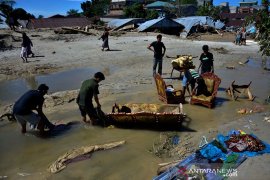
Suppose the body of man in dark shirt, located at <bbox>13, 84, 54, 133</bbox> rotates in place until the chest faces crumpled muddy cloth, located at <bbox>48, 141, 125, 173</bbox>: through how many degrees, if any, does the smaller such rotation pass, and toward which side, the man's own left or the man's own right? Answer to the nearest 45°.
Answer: approximately 45° to the man's own right

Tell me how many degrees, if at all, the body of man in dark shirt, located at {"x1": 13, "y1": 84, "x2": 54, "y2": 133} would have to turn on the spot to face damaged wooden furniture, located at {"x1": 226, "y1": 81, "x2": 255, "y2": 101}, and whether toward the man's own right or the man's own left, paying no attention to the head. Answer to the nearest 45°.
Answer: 0° — they already face it

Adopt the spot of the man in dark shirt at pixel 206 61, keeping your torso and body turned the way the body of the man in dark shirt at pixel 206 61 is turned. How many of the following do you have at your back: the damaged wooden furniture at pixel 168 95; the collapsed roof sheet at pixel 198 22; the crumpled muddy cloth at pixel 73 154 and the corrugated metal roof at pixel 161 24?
2

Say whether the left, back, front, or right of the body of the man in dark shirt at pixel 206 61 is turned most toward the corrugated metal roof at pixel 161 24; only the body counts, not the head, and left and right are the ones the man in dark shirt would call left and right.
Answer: back

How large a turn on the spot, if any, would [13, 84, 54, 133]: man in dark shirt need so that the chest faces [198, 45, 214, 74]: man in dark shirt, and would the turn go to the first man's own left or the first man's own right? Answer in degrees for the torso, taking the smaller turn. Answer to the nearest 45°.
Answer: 0° — they already face them

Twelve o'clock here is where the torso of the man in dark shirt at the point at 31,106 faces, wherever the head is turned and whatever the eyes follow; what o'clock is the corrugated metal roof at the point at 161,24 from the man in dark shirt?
The corrugated metal roof is roughly at 10 o'clock from the man in dark shirt.

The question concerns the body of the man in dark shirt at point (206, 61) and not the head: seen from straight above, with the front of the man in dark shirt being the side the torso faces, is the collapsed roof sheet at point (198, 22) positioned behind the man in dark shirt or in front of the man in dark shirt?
behind

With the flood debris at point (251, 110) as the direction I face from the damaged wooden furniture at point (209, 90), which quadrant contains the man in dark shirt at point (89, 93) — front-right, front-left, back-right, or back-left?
back-right

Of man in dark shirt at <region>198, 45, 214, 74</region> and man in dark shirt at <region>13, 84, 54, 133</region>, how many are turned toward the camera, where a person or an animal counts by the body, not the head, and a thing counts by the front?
1

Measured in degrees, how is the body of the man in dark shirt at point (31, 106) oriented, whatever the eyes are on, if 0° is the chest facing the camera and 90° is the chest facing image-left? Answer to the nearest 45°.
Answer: approximately 270°

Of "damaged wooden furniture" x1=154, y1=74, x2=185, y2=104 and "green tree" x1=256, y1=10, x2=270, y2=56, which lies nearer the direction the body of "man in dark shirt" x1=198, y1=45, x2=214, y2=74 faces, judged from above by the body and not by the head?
the damaged wooden furniture
